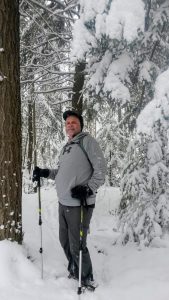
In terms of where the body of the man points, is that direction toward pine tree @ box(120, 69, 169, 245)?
no

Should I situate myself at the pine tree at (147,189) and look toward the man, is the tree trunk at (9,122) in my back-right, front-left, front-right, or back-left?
front-right

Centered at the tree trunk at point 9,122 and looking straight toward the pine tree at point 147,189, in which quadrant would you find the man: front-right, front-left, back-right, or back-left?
front-right

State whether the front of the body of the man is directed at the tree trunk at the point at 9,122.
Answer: no

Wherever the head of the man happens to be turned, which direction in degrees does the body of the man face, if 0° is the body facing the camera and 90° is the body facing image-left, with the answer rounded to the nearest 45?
approximately 45°
